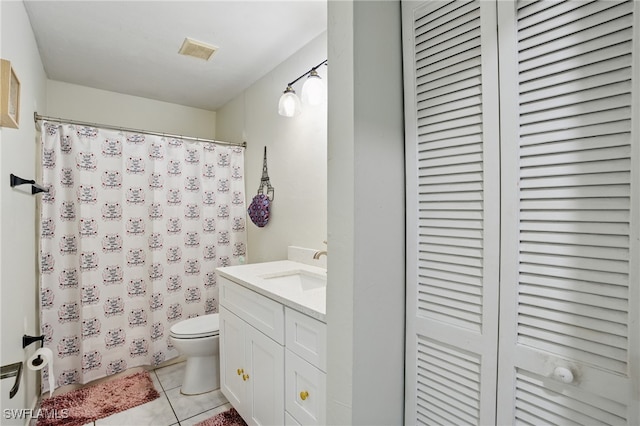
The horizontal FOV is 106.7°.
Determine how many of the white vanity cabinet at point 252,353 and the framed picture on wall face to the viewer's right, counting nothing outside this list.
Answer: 1

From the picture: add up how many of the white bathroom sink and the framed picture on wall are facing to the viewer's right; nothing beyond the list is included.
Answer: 1

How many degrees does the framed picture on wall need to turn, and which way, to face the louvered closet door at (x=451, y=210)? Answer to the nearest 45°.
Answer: approximately 45° to its right

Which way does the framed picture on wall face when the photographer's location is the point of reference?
facing to the right of the viewer

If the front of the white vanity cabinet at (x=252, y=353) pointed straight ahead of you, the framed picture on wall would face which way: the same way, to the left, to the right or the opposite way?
the opposite way

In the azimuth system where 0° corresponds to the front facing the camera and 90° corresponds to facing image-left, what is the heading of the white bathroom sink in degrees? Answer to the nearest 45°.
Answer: approximately 45°

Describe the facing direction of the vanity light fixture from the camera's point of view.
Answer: facing the viewer and to the left of the viewer

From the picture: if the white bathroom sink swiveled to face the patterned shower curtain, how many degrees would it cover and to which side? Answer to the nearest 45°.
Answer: approximately 45° to its right
